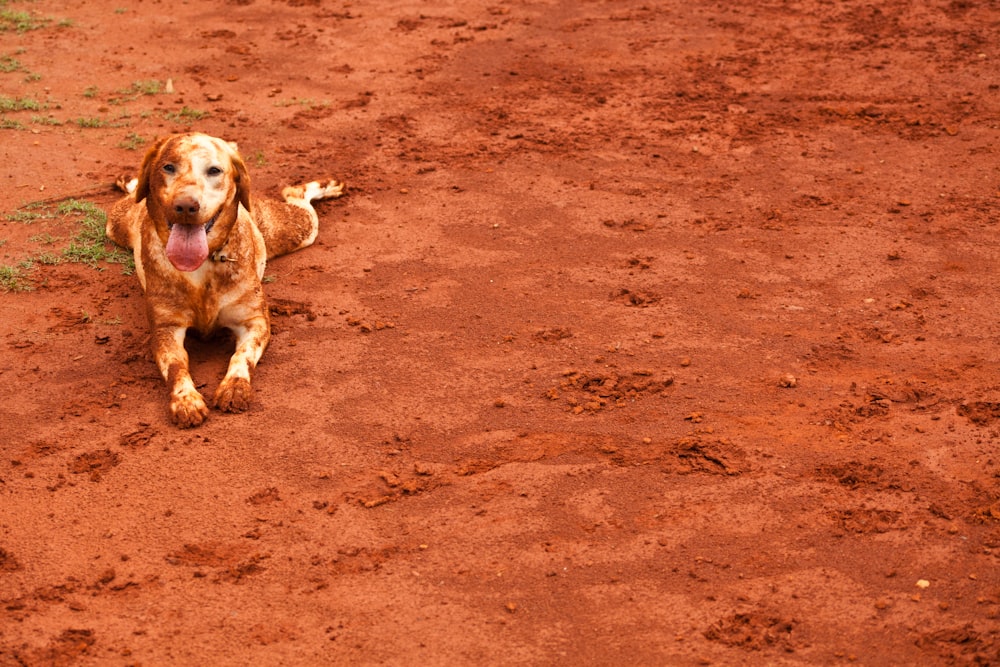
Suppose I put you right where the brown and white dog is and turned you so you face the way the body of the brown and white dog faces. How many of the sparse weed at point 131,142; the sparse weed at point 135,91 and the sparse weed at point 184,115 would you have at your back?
3

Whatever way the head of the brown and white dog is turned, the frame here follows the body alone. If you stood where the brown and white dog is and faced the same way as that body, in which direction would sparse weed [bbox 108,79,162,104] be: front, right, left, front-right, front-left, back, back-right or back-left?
back

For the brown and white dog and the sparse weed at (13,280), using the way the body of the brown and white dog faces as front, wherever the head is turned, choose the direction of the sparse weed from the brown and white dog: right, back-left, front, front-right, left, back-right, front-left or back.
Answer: back-right

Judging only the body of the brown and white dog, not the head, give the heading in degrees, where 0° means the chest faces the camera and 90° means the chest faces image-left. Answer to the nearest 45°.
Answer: approximately 0°

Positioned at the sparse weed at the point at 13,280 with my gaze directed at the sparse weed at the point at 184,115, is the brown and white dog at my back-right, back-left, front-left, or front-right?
back-right

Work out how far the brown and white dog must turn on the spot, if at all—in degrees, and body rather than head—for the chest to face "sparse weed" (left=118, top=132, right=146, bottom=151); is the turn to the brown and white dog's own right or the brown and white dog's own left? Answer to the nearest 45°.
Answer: approximately 180°

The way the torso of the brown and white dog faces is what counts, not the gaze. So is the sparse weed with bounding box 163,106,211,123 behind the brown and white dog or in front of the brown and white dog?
behind

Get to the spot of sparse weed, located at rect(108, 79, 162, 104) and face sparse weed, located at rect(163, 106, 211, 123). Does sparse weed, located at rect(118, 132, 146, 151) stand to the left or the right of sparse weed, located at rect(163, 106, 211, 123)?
right
